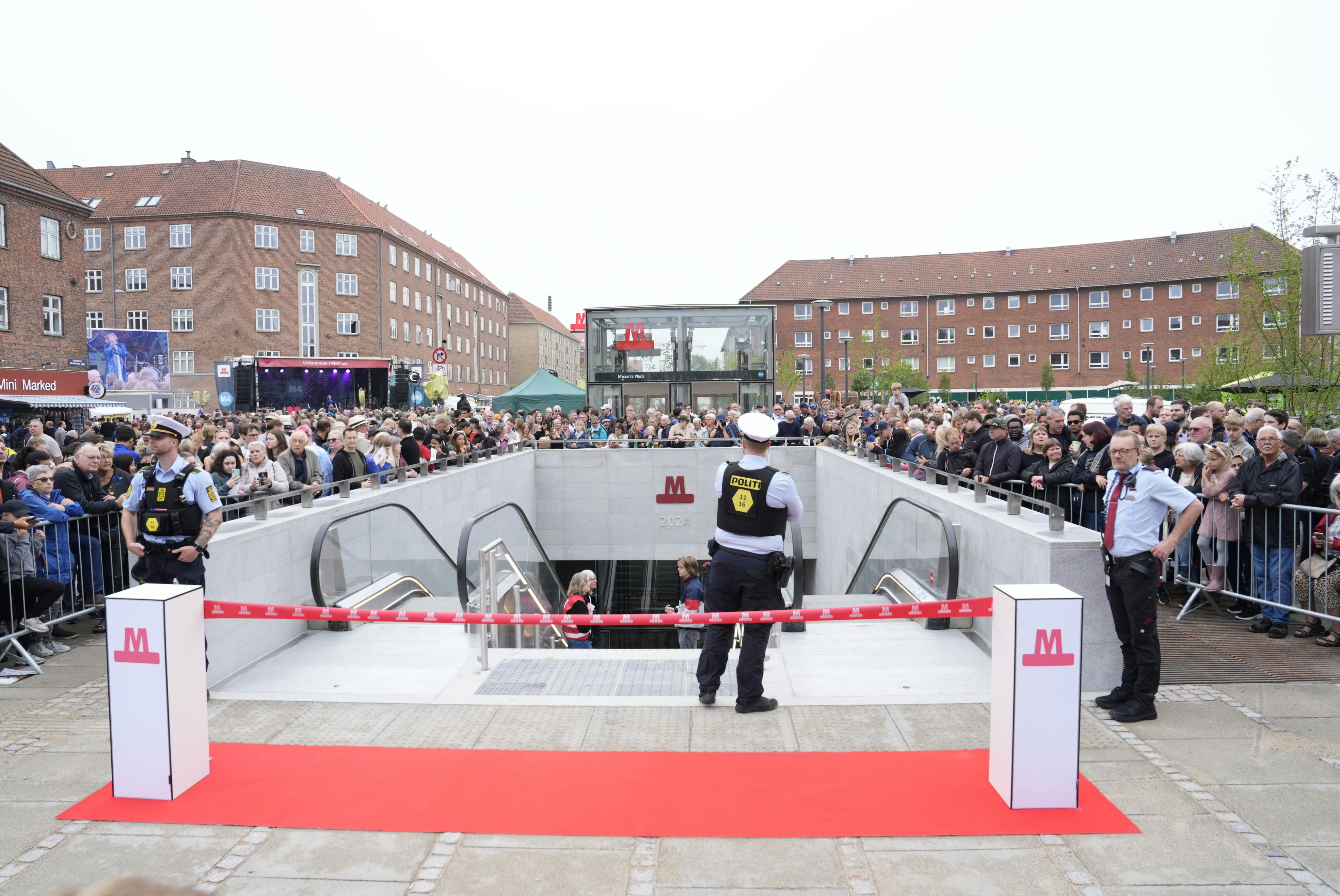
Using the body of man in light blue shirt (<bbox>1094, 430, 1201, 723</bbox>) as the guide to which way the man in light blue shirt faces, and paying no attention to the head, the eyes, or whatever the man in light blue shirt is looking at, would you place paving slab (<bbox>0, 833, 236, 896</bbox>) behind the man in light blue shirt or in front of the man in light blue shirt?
in front

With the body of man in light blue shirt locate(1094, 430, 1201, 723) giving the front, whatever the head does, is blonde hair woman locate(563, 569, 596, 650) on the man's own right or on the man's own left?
on the man's own right

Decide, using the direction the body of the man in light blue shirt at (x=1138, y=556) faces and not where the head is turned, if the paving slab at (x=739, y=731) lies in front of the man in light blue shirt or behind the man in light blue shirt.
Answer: in front

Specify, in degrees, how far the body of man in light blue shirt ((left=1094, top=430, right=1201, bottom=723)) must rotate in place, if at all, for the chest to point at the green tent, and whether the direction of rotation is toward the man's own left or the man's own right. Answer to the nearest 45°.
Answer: approximately 90° to the man's own right

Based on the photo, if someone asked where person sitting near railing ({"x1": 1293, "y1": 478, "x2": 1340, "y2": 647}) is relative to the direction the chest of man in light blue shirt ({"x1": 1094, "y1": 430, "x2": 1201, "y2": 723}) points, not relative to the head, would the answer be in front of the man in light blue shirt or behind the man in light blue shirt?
behind

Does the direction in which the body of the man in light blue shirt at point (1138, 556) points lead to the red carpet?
yes

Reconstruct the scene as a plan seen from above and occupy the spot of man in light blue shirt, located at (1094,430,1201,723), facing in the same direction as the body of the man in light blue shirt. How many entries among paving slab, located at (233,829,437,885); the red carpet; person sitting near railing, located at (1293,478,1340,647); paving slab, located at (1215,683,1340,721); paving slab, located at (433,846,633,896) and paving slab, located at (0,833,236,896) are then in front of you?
4

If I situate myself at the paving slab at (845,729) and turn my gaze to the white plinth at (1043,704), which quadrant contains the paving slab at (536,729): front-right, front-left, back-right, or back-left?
back-right

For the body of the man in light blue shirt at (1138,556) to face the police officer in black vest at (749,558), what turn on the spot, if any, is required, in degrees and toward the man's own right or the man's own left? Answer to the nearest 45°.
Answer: approximately 45° to the man's own right

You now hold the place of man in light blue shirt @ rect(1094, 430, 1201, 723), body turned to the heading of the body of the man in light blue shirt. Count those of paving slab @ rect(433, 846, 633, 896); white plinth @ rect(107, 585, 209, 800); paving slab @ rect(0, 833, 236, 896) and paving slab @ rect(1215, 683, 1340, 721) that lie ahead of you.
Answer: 3

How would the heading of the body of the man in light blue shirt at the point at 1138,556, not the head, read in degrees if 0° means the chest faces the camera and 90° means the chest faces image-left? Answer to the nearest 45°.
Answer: approximately 45°

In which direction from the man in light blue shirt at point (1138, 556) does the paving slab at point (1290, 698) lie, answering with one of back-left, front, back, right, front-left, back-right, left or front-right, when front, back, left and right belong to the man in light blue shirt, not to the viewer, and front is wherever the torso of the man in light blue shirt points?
back

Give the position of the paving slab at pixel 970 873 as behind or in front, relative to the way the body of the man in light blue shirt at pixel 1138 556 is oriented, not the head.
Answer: in front

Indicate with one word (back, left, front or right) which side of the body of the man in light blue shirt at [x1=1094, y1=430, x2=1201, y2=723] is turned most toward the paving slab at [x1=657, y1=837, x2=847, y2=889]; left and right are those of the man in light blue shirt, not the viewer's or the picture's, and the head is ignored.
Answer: front

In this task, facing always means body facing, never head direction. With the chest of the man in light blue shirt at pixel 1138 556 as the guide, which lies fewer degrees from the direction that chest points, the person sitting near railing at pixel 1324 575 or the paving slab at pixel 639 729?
the paving slab
